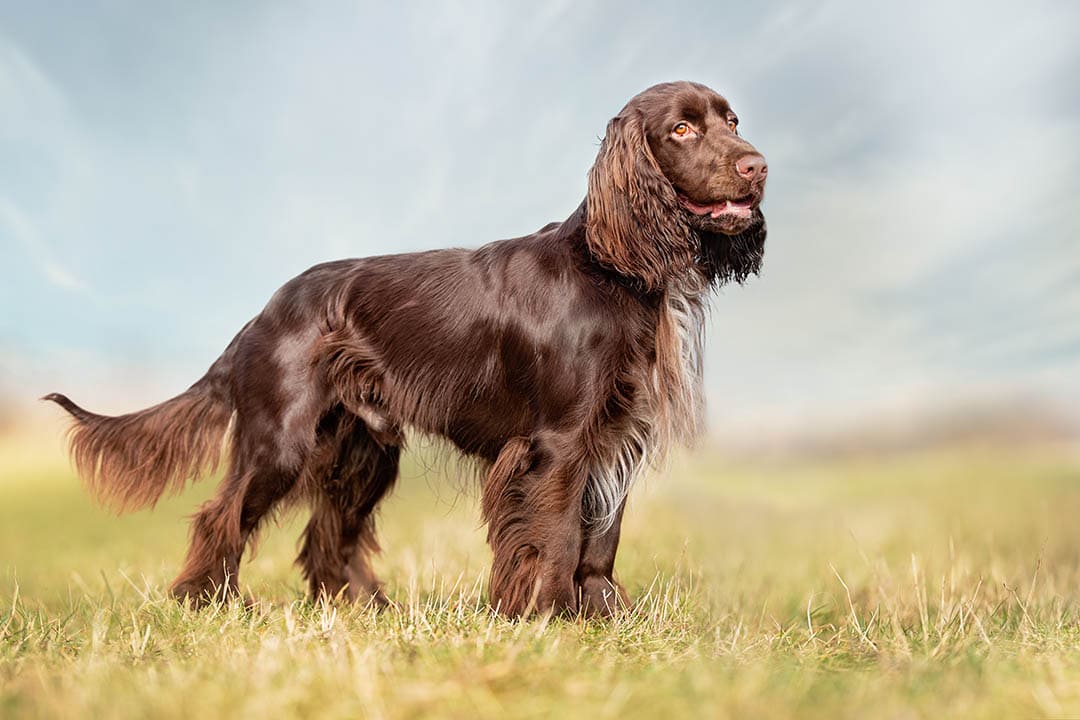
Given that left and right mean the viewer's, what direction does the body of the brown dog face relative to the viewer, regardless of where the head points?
facing to the right of the viewer
